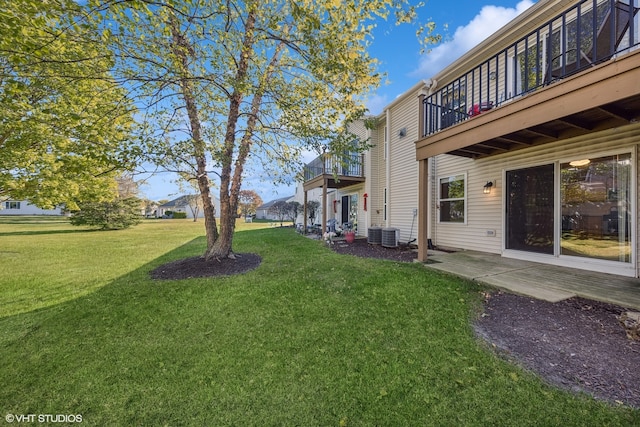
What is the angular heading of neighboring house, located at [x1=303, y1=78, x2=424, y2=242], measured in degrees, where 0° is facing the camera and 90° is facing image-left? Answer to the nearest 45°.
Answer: approximately 225°

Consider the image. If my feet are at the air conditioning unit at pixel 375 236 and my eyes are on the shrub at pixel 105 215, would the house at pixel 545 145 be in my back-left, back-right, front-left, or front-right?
back-left

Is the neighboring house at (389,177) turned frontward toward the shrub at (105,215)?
no
